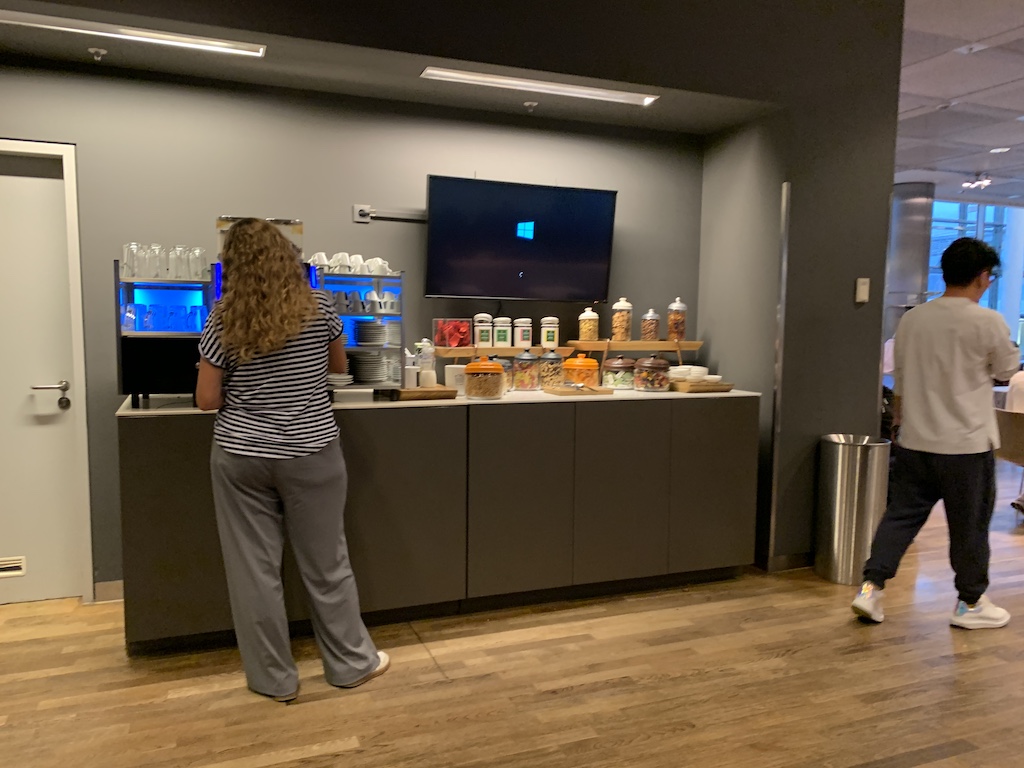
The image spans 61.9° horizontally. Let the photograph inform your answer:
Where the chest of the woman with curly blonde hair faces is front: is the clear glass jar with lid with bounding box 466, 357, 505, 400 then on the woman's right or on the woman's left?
on the woman's right

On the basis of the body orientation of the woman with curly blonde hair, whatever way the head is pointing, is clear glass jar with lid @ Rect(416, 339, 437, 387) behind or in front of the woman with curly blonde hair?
in front

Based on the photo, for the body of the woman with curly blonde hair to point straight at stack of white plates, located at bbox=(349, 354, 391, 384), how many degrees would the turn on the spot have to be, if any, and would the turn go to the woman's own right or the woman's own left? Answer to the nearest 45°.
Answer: approximately 45° to the woman's own right

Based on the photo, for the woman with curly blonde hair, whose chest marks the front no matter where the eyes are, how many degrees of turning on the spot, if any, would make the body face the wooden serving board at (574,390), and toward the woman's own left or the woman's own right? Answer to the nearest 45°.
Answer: approximately 45° to the woman's own right

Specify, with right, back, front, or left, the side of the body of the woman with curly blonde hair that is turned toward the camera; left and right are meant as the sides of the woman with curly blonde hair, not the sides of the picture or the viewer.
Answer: back

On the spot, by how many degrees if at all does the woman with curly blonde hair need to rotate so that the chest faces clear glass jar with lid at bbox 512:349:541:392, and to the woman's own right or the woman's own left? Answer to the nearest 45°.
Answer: approximately 45° to the woman's own right

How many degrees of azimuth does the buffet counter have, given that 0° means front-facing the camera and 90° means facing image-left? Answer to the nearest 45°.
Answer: approximately 0°

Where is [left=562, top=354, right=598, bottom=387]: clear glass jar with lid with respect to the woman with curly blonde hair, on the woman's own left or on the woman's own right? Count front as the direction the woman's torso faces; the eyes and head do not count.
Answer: on the woman's own right

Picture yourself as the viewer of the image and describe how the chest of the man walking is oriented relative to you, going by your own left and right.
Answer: facing away from the viewer and to the right of the viewer

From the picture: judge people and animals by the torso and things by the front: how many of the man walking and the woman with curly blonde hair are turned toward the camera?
0

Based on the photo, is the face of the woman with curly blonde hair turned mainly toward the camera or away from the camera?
away from the camera
